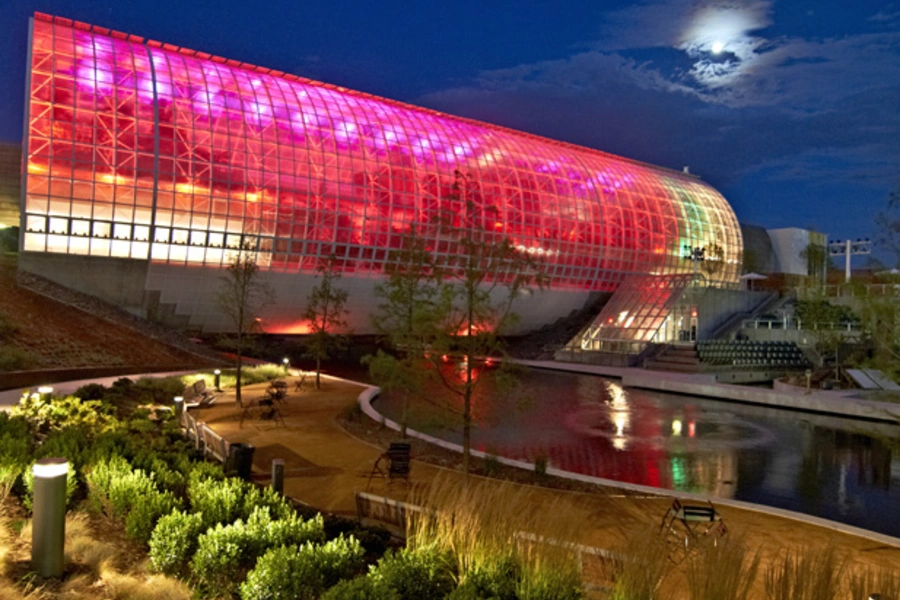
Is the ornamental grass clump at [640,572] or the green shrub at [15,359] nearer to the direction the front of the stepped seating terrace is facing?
the ornamental grass clump

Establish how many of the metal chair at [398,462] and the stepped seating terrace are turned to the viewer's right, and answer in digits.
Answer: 0

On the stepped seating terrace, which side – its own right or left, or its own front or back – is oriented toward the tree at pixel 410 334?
front

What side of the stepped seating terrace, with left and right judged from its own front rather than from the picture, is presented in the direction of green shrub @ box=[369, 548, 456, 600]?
front

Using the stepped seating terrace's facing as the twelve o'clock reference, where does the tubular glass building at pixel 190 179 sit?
The tubular glass building is roughly at 2 o'clock from the stepped seating terrace.

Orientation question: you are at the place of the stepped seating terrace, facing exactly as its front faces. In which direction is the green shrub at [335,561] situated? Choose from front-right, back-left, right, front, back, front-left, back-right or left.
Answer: front

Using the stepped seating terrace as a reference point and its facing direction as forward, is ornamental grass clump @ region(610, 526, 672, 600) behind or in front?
in front

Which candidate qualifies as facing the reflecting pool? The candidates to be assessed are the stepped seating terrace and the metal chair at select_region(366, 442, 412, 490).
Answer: the stepped seating terrace

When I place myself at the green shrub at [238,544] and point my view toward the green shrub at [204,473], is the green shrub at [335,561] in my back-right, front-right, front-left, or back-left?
back-right

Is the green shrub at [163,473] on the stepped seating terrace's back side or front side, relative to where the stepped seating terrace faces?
on the front side

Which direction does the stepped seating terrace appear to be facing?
toward the camera
